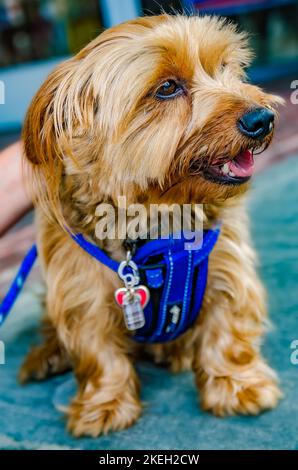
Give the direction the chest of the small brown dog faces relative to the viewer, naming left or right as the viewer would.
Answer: facing the viewer and to the right of the viewer
